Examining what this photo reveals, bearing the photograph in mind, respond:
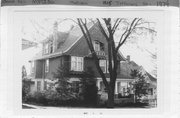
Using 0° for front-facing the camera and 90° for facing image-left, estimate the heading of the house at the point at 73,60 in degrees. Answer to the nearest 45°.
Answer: approximately 315°
